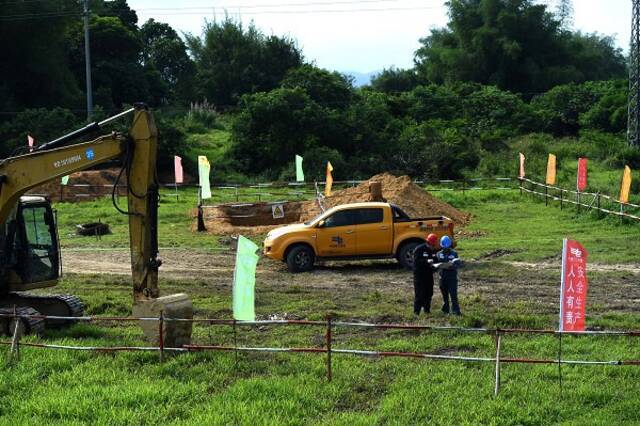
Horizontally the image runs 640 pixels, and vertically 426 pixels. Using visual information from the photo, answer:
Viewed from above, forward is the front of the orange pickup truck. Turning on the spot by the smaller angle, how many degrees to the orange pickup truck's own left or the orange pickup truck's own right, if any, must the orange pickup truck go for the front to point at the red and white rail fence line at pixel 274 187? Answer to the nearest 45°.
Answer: approximately 90° to the orange pickup truck's own right

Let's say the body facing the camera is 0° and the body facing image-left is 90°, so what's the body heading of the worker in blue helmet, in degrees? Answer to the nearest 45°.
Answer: approximately 45°

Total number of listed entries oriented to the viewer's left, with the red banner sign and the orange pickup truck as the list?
1

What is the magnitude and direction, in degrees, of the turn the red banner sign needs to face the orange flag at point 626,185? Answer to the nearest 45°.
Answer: approximately 180°

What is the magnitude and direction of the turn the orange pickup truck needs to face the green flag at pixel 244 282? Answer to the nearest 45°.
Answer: approximately 90° to its left

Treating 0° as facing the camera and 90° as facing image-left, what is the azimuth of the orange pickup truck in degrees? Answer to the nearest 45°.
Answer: approximately 90°

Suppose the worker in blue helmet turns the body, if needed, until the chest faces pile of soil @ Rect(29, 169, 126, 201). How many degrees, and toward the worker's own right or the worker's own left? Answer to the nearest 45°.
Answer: approximately 90° to the worker's own right

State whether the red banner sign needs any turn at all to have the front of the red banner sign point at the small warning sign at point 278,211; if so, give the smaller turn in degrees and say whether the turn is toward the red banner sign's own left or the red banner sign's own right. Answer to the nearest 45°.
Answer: approximately 135° to the red banner sign's own right

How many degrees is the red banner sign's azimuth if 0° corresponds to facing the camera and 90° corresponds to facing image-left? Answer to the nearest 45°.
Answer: approximately 0°
